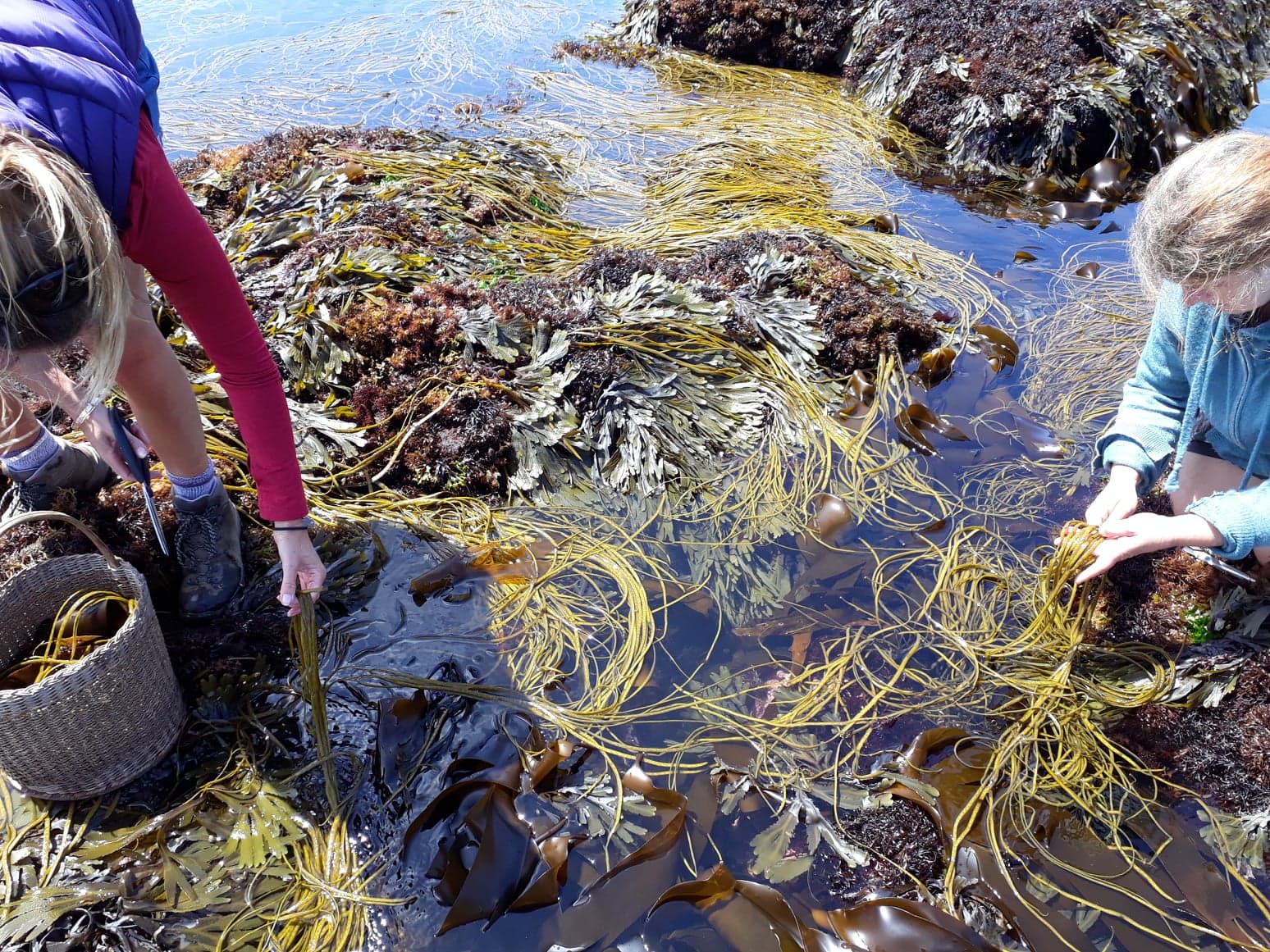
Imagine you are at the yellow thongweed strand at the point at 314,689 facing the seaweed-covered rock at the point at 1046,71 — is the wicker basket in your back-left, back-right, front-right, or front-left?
back-left

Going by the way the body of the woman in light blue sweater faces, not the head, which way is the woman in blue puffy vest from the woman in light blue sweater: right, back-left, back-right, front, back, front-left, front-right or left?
front

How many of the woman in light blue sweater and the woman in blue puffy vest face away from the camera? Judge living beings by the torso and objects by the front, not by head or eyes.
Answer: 0

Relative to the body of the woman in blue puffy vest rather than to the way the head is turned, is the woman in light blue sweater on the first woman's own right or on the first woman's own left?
on the first woman's own left

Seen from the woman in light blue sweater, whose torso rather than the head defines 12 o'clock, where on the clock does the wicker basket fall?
The wicker basket is roughly at 12 o'clock from the woman in light blue sweater.

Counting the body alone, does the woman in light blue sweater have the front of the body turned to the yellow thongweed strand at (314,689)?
yes

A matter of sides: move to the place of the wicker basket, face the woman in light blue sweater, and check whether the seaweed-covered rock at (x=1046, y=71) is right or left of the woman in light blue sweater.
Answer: left

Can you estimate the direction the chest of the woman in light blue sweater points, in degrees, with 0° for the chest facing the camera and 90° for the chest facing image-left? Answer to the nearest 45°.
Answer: approximately 45°
